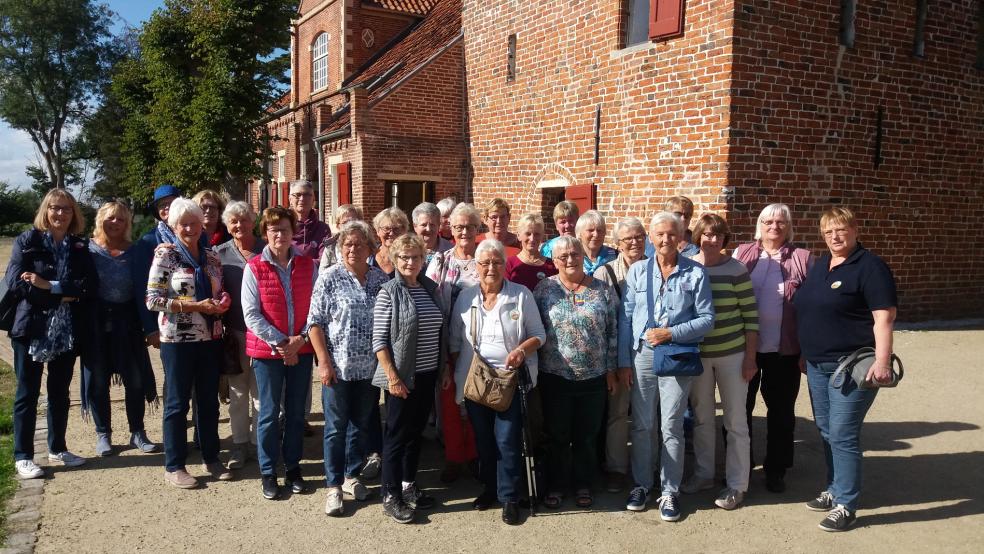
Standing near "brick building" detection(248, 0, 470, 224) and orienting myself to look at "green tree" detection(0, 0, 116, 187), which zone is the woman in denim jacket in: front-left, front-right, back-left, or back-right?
back-left

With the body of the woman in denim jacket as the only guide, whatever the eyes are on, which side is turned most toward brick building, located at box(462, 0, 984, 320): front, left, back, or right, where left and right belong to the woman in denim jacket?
back

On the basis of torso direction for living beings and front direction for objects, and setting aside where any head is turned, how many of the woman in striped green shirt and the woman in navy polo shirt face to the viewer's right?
0

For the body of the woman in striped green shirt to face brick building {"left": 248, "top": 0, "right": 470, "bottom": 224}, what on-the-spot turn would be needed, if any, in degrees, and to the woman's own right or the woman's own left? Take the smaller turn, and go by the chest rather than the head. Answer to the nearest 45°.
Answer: approximately 90° to the woman's own right

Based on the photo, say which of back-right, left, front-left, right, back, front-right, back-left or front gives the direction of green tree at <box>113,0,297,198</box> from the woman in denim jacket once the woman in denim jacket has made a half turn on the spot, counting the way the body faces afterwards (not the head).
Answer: front-left

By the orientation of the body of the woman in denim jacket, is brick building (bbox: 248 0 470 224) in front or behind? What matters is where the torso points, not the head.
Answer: behind

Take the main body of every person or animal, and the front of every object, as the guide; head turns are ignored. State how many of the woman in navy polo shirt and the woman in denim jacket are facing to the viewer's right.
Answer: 0

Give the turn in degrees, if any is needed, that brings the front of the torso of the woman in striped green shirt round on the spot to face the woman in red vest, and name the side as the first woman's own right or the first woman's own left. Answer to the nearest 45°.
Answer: approximately 45° to the first woman's own right

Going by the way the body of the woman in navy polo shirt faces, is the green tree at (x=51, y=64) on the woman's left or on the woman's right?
on the woman's right

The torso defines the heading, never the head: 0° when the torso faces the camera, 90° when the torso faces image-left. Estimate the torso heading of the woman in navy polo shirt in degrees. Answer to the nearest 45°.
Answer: approximately 45°

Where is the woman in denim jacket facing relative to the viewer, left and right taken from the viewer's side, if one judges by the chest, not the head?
facing the viewer

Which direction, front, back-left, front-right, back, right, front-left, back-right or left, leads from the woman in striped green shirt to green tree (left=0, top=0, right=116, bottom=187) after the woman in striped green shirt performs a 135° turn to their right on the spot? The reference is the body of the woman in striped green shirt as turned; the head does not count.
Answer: front-left

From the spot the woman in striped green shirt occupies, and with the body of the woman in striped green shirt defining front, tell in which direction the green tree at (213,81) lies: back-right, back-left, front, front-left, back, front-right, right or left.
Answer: right

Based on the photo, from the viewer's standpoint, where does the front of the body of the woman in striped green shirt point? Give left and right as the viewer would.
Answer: facing the viewer and to the left of the viewer
